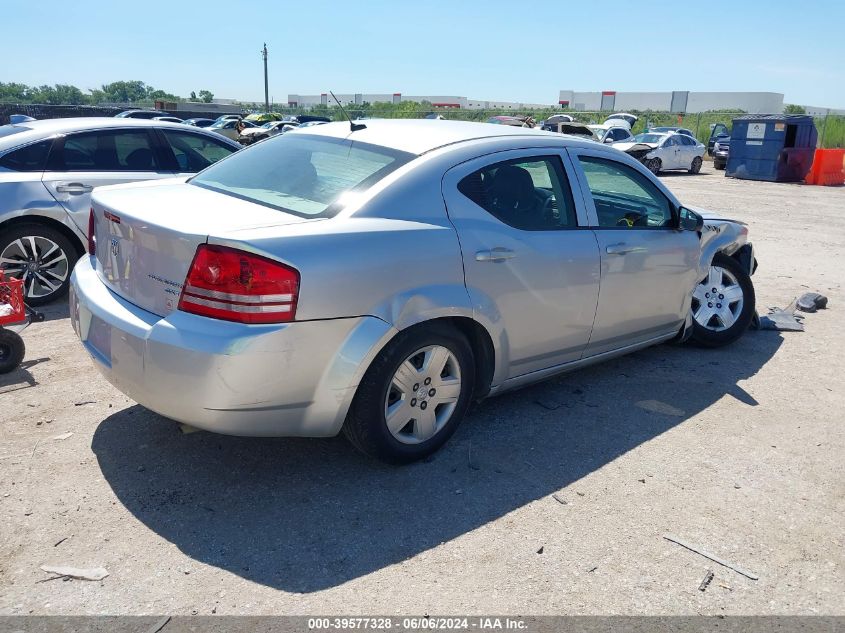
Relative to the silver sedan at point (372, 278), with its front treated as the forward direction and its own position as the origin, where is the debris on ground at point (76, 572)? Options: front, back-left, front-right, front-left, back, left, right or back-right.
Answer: back

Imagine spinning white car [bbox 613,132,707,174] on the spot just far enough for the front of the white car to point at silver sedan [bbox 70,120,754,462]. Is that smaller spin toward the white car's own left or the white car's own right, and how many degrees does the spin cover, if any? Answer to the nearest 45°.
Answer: approximately 45° to the white car's own left

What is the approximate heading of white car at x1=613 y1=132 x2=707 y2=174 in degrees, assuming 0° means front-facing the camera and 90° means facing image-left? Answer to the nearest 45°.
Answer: approximately 45°

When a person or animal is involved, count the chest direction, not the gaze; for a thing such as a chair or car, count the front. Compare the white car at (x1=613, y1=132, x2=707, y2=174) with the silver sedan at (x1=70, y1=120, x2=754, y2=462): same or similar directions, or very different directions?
very different directions

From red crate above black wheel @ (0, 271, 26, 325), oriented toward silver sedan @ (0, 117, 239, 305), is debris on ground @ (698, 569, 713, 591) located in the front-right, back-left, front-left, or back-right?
back-right

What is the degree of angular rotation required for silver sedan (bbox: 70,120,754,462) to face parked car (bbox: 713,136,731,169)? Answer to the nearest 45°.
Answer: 0° — it already faces it

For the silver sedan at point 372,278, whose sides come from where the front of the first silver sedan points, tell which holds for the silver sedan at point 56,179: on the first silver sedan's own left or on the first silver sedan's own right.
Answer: on the first silver sedan's own left

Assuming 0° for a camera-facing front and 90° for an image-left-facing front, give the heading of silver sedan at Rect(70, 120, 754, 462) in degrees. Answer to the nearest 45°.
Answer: approximately 225°

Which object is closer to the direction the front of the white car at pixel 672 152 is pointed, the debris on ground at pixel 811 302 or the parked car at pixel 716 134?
the debris on ground

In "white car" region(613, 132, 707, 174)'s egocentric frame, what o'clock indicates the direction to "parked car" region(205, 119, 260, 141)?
The parked car is roughly at 2 o'clock from the white car.

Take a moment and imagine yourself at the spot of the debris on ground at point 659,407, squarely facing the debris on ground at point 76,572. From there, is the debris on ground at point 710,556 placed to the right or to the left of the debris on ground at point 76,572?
left

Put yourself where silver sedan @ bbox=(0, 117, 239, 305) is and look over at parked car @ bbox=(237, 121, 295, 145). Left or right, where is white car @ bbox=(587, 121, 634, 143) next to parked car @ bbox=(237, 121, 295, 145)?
right
